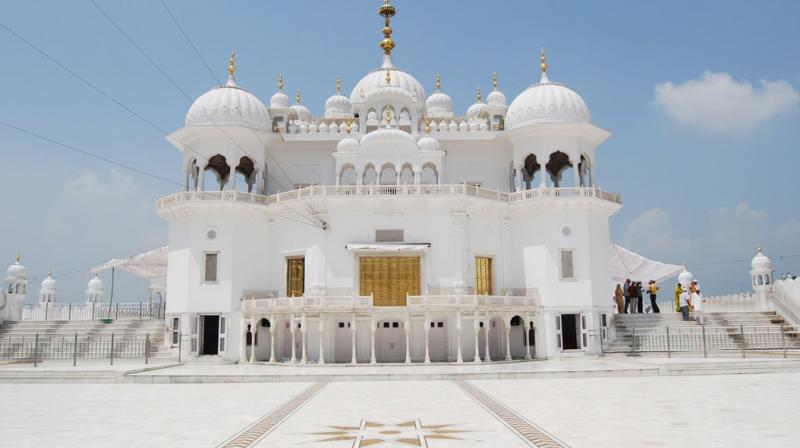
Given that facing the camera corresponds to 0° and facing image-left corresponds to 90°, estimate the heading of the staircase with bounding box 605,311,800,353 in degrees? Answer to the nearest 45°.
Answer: approximately 0°

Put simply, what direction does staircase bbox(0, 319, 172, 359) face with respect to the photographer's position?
facing the viewer

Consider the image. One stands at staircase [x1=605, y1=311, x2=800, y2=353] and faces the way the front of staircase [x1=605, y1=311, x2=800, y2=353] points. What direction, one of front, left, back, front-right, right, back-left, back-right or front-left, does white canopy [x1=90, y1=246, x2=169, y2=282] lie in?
right

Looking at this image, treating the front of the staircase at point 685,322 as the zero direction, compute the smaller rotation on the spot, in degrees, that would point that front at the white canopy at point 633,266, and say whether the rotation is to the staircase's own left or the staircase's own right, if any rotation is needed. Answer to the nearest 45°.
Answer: approximately 180°

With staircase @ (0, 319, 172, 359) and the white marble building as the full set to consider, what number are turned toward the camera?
2

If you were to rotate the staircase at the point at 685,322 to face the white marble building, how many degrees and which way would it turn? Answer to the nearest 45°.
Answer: approximately 45° to its right

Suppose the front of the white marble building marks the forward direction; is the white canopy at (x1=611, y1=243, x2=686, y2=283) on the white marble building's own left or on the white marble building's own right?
on the white marble building's own left
